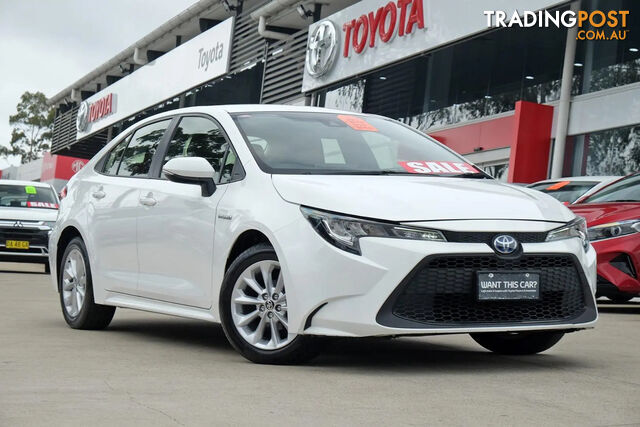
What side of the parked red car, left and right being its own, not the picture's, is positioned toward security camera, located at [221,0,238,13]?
right

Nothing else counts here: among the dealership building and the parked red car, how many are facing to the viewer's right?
0

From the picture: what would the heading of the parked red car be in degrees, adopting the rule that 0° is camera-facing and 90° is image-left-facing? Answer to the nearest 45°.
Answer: approximately 45°

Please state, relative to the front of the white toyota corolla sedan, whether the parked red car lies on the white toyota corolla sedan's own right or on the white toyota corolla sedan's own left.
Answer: on the white toyota corolla sedan's own left

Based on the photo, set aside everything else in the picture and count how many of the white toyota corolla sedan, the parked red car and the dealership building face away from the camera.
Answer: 0

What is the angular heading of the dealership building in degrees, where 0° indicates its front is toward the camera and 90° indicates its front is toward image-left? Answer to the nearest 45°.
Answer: approximately 45°

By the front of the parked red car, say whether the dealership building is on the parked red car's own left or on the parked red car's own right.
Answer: on the parked red car's own right

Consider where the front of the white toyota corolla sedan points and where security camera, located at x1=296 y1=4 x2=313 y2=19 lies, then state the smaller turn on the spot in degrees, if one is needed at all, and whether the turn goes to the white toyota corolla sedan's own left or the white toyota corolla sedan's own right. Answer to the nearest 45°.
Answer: approximately 135° to the white toyota corolla sedan's own left

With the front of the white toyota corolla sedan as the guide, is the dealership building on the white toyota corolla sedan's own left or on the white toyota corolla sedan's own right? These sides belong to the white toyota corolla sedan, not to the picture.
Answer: on the white toyota corolla sedan's own left

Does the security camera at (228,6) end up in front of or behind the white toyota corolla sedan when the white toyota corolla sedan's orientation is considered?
behind

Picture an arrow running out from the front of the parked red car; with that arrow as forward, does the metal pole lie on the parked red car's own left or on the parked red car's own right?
on the parked red car's own right

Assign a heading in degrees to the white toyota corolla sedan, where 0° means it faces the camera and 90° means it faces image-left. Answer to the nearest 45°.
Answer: approximately 315°

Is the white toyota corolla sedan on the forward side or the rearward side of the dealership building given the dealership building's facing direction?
on the forward side

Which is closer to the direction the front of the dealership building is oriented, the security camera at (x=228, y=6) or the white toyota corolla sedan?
the white toyota corolla sedan
